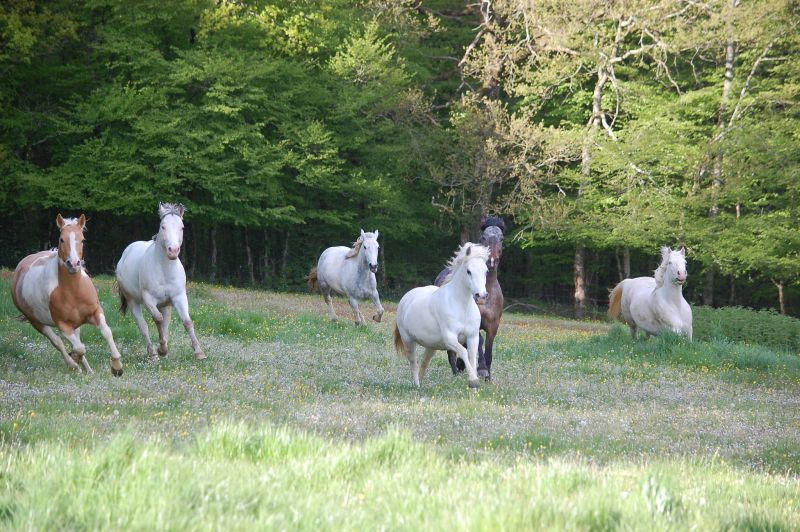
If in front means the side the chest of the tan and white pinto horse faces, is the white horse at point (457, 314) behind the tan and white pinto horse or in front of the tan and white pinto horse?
in front

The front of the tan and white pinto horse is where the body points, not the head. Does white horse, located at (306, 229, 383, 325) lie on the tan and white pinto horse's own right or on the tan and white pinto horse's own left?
on the tan and white pinto horse's own left

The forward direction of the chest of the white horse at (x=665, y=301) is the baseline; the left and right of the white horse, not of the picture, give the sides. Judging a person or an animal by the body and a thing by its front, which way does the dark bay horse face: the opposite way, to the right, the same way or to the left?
the same way

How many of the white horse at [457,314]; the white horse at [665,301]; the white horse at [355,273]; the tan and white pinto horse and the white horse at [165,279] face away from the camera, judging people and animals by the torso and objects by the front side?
0

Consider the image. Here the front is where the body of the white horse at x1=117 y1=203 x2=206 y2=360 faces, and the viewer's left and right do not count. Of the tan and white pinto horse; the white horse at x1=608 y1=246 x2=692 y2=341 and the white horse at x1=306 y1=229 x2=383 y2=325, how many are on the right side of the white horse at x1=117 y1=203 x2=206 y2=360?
1

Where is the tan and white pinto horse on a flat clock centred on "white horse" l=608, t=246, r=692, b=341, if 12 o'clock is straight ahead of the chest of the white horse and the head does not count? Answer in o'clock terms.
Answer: The tan and white pinto horse is roughly at 3 o'clock from the white horse.

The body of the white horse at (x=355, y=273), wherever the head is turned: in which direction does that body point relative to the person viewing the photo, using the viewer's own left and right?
facing the viewer and to the right of the viewer

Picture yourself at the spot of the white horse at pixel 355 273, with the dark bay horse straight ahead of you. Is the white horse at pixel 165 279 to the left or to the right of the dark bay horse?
right

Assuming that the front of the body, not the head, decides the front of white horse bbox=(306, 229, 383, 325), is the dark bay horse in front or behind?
in front

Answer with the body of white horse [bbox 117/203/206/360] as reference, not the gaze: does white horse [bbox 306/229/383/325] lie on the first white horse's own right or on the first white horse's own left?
on the first white horse's own left

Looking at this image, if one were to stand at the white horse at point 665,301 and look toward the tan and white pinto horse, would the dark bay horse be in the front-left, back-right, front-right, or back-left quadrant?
front-left

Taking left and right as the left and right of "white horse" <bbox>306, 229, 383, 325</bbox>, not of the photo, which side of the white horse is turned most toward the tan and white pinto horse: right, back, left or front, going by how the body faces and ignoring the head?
right

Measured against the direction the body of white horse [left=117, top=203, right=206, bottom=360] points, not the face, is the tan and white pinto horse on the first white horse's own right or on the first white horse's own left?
on the first white horse's own right

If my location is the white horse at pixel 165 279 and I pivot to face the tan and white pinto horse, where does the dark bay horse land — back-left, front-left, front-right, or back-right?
back-left

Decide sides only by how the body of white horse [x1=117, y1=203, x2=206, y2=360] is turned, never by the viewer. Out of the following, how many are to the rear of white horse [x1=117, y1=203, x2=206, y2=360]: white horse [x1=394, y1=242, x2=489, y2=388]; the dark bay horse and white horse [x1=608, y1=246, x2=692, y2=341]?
0

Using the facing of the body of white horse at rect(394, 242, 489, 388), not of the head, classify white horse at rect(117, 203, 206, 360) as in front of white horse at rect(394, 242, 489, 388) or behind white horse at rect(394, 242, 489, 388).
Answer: behind

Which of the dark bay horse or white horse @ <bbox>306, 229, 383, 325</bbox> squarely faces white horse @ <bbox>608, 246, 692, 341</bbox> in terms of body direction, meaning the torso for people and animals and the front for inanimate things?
white horse @ <bbox>306, 229, 383, 325</bbox>

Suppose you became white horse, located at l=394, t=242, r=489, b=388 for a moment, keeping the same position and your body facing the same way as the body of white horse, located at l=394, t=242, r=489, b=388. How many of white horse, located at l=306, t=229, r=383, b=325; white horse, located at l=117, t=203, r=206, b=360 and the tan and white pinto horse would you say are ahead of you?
0

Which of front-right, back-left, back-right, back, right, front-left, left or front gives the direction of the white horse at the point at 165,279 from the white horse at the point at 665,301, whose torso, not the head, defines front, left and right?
right

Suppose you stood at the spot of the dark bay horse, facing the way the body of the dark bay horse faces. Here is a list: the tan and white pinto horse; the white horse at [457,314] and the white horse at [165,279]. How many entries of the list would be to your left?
0
